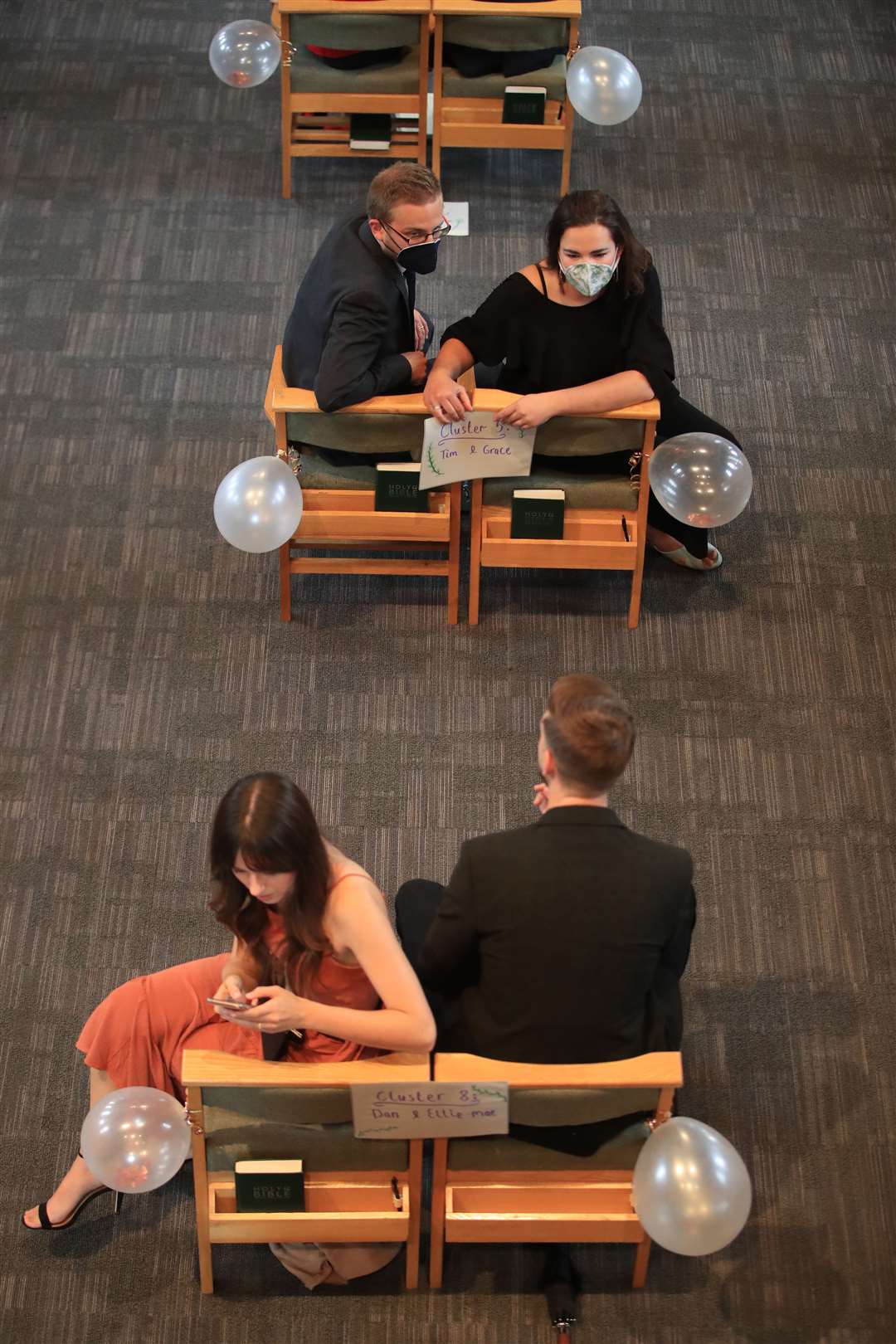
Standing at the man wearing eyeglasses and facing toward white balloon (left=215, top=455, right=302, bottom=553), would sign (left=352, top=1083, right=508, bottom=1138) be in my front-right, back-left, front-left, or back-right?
front-left

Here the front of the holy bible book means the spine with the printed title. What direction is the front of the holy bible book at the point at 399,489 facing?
toward the camera

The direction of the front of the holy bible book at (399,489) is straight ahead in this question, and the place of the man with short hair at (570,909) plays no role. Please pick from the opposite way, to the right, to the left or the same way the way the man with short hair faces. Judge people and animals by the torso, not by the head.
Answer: the opposite way

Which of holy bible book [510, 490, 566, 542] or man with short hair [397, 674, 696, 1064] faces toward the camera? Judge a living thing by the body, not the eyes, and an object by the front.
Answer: the holy bible book

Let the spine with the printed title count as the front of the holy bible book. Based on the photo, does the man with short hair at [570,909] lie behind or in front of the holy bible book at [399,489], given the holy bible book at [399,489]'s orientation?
in front

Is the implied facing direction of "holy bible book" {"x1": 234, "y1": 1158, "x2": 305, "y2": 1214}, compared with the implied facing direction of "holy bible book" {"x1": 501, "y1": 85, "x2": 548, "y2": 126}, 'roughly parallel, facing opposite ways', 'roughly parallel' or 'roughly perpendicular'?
roughly parallel

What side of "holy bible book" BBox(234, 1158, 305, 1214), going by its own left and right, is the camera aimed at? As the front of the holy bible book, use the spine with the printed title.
front

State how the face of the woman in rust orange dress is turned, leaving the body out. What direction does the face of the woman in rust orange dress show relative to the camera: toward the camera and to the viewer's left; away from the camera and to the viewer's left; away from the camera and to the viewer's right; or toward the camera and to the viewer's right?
toward the camera and to the viewer's left

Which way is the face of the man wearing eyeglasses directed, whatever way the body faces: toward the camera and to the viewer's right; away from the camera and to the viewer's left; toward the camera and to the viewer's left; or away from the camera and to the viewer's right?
toward the camera and to the viewer's right

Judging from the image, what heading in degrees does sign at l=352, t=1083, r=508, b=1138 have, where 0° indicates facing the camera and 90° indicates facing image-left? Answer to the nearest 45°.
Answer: approximately 0°

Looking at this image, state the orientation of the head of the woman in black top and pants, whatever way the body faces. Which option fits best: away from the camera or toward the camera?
toward the camera

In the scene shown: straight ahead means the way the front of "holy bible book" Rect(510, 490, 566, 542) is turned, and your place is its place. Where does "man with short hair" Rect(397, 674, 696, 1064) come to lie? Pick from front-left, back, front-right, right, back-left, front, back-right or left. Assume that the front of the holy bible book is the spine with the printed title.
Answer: front

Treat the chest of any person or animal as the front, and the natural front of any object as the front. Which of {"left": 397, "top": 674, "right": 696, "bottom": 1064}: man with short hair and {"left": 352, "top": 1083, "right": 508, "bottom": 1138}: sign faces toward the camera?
the sign

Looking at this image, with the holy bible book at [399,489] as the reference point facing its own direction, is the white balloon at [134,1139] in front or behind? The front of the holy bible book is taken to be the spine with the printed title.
in front

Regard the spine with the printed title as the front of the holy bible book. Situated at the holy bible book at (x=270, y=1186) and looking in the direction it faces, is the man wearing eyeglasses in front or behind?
behind

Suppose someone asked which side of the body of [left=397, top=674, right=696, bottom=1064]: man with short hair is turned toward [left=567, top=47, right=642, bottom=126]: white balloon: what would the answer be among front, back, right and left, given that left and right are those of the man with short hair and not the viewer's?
front

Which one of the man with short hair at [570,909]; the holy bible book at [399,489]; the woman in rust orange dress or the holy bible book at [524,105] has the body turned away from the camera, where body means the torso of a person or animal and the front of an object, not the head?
the man with short hair

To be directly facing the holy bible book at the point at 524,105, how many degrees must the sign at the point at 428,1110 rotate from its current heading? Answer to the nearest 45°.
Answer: approximately 180°

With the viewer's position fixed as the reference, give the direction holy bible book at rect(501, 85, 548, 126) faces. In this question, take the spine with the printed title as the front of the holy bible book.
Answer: facing the viewer
